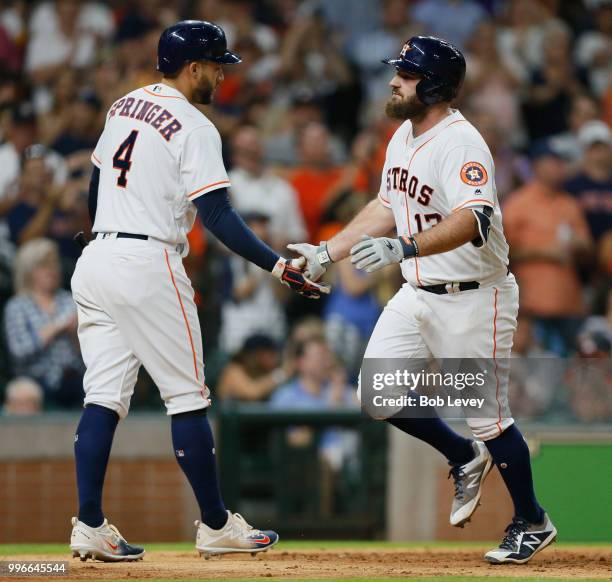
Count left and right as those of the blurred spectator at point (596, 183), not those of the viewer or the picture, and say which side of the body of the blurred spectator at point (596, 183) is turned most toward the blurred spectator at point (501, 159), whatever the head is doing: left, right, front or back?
right

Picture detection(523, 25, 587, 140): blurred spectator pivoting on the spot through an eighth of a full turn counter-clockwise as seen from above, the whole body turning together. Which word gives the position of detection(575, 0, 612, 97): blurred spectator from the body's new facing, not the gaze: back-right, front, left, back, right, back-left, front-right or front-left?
left

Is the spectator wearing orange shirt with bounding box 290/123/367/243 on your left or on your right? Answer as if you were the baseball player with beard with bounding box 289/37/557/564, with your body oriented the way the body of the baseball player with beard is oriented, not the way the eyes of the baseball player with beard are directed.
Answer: on your right

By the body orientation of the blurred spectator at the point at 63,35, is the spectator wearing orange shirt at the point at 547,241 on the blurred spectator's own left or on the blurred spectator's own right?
on the blurred spectator's own left
